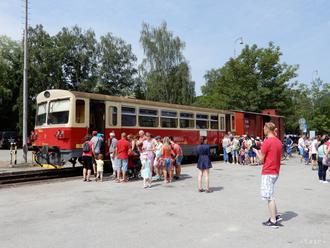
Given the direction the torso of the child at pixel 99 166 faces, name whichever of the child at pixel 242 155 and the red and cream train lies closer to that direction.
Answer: the red and cream train

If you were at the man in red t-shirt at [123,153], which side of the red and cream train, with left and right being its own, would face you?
left

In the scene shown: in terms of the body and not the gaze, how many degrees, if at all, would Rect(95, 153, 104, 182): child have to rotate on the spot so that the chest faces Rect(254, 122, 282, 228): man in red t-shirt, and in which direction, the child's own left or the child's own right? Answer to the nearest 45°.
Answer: approximately 135° to the child's own right

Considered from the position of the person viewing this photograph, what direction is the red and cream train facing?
facing the viewer and to the left of the viewer

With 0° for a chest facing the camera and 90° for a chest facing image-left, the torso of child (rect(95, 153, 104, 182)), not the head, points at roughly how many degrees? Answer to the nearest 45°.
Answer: approximately 180°

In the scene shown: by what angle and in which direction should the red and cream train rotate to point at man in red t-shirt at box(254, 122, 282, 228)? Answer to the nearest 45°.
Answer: approximately 90° to its left

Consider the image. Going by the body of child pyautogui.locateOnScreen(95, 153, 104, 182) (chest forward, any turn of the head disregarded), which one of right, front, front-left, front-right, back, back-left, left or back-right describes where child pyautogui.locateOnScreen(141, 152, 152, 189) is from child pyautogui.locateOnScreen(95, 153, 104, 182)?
back-right

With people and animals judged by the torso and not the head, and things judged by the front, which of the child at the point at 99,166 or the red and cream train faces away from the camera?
the child

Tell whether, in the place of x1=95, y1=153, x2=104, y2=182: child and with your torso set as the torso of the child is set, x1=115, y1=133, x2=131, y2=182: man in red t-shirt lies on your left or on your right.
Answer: on your right

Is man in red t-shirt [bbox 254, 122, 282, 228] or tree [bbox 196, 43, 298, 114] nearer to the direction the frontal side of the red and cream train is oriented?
the man in red t-shirt

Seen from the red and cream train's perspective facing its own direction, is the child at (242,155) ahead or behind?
behind

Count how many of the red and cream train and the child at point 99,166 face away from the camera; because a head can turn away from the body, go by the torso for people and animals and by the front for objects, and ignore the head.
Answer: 1

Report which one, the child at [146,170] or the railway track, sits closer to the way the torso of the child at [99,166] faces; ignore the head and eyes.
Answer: the railway track
